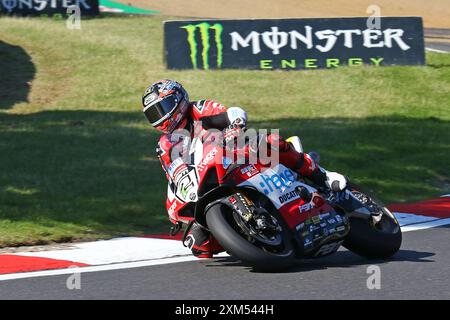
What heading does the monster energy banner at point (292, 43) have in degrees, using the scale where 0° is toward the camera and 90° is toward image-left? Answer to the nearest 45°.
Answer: approximately 0°

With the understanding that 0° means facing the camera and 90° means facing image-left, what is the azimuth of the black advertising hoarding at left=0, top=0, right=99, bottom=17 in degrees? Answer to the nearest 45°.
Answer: approximately 0°

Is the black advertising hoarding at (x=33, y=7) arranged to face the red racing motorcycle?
yes

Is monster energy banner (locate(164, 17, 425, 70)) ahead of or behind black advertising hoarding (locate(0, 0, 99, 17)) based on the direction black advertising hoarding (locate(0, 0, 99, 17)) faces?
ahead

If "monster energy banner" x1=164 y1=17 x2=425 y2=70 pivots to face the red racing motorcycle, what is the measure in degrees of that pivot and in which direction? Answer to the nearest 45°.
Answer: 0° — it already faces it

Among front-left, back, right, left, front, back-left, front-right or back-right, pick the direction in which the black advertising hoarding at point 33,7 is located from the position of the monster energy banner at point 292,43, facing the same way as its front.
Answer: back-right

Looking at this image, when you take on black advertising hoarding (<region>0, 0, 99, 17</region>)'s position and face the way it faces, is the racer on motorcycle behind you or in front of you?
in front
